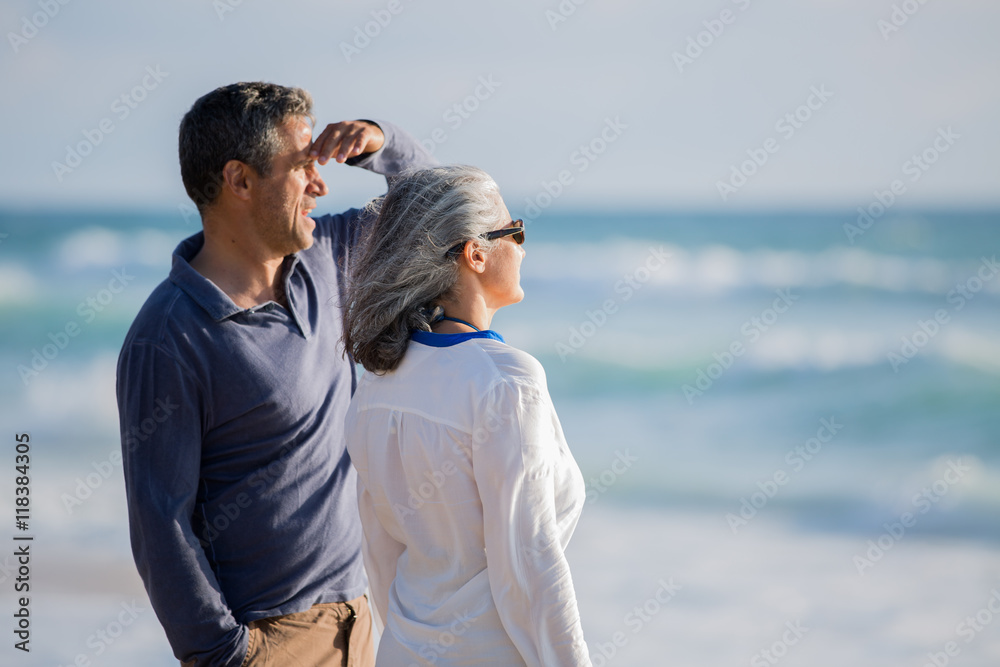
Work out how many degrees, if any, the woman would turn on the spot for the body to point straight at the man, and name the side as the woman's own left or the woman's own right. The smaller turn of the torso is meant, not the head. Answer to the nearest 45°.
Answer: approximately 90° to the woman's own left

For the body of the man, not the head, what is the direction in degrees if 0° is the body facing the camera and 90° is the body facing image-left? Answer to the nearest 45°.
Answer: approximately 315°

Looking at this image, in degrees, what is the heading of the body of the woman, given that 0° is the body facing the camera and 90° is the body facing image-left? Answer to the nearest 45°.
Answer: approximately 225°

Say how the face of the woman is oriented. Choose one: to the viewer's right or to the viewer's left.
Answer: to the viewer's right

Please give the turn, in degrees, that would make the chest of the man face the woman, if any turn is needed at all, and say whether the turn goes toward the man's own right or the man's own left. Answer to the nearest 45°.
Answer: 0° — they already face them
